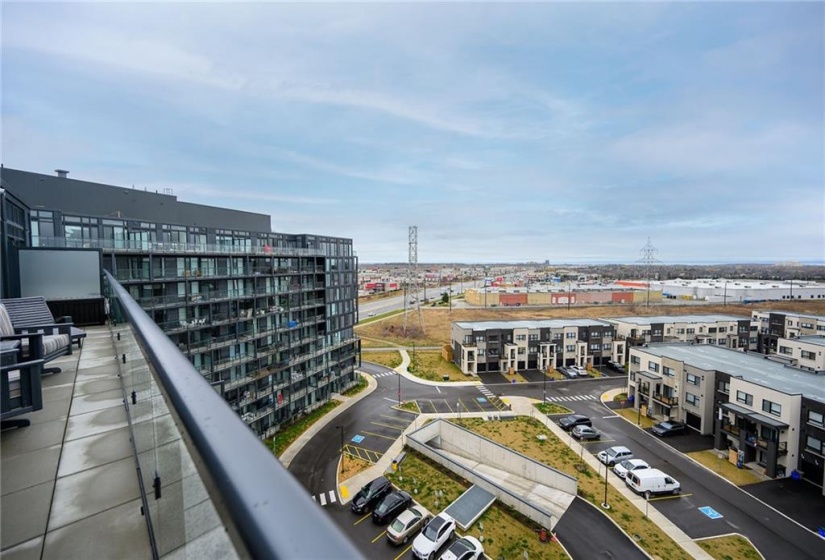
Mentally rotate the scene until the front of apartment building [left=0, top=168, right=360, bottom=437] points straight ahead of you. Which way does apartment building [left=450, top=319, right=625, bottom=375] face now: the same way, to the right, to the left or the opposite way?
to the right

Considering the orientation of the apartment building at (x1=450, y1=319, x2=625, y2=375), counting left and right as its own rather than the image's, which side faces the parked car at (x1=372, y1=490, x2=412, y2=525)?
front

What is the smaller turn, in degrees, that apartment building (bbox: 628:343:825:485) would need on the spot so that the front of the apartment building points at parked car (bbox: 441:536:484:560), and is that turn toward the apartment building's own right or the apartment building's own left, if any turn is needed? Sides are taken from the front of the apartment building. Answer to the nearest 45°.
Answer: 0° — it already faces it

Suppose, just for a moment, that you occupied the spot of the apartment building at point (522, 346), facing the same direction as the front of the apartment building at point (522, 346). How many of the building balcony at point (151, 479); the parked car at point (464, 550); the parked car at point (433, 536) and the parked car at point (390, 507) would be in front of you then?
4

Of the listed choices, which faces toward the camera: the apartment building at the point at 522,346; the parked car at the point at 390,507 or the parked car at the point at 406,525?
the apartment building

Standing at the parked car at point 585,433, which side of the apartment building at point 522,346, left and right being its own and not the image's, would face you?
front

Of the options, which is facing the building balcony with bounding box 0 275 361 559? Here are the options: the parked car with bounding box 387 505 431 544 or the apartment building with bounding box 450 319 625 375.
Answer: the apartment building

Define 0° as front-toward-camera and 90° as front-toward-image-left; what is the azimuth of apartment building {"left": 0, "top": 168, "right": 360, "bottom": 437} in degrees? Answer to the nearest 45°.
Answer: approximately 315°

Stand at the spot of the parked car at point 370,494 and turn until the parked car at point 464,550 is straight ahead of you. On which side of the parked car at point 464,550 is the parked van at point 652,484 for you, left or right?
left

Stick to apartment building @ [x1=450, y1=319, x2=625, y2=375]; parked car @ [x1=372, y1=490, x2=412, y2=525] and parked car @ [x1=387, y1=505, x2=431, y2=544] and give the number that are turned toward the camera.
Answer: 1

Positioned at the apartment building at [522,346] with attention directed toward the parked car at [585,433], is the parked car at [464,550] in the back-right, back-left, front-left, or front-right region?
front-right

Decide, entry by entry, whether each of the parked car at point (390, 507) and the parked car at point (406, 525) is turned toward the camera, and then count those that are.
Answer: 0

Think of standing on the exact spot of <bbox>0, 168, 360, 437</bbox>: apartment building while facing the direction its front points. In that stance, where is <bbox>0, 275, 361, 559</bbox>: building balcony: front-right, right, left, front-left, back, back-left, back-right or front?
front-right

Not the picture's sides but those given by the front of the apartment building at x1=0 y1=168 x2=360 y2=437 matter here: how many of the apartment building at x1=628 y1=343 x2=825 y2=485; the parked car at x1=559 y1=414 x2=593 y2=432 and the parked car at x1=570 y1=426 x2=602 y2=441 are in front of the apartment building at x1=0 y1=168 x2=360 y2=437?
3

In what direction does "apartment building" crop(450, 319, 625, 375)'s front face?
toward the camera
